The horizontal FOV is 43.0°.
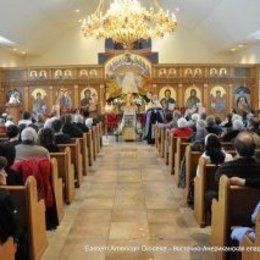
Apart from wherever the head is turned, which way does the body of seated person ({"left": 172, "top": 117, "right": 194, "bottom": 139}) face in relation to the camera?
away from the camera

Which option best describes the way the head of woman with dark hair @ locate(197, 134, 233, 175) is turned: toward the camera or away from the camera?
away from the camera

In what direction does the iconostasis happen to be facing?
toward the camera

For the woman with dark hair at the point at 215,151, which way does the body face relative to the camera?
away from the camera

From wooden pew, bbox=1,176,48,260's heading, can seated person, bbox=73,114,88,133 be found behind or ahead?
ahead

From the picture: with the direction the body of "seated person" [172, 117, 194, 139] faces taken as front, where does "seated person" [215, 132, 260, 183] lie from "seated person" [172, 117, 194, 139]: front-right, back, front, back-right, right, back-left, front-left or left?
back

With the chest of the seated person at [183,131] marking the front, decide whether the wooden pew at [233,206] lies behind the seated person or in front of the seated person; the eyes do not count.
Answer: behind

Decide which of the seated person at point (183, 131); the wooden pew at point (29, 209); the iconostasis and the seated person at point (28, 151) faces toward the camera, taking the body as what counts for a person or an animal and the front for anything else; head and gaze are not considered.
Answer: the iconostasis

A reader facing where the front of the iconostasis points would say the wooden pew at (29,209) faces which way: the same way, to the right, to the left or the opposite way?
the opposite way

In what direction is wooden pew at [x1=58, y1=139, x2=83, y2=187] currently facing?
away from the camera

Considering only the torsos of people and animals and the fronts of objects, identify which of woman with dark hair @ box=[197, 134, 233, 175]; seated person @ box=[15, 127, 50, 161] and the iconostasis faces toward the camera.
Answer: the iconostasis

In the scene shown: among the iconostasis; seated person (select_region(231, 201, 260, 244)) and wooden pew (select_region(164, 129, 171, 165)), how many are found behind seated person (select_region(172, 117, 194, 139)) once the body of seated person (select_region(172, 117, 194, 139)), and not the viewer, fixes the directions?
1

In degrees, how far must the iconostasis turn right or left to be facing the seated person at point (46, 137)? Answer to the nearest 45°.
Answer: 0° — it already faces them

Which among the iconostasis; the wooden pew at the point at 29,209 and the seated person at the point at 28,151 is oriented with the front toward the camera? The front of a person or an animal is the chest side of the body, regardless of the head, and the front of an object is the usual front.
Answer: the iconostasis

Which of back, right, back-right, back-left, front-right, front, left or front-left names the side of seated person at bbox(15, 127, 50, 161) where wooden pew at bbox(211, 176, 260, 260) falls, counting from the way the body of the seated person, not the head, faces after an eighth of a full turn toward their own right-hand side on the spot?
right

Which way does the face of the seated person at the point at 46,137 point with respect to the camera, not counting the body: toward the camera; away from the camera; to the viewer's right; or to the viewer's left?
away from the camera

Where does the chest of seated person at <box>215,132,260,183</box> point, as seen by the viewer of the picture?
away from the camera

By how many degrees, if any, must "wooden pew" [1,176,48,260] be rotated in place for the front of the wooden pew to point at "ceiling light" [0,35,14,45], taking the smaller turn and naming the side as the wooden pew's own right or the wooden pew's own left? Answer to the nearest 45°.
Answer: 0° — it already faces it
